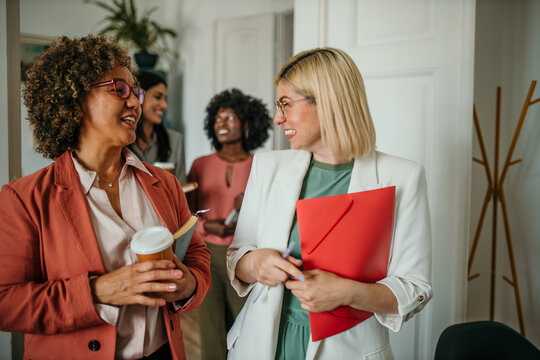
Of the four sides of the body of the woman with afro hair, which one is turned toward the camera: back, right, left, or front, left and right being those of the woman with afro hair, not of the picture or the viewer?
front

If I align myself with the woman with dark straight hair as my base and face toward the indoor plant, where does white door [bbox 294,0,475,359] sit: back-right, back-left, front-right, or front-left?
back-right

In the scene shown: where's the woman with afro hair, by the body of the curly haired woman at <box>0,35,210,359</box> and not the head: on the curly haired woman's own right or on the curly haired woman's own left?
on the curly haired woman's own left

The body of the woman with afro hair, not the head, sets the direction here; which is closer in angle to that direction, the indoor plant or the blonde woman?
the blonde woman

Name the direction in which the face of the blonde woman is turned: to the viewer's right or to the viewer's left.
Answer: to the viewer's left

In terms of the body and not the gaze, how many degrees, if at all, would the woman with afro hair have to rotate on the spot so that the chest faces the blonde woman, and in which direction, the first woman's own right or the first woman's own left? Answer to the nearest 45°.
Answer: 0° — they already face them

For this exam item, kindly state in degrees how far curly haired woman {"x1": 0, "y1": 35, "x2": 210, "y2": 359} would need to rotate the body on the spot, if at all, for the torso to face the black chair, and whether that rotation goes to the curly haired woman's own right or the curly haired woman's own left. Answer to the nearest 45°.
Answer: approximately 45° to the curly haired woman's own left

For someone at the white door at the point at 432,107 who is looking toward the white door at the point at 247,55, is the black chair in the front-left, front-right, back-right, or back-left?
back-left

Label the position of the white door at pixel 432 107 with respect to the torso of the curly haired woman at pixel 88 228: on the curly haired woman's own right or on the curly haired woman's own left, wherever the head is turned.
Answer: on the curly haired woman's own left

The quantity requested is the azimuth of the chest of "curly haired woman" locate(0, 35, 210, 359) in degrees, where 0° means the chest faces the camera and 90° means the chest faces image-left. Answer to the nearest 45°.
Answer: approximately 315°

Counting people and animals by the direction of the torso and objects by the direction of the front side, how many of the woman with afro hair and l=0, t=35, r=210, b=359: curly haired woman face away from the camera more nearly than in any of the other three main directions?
0

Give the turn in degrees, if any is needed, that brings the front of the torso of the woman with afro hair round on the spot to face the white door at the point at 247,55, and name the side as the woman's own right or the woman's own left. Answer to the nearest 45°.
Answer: approximately 180°

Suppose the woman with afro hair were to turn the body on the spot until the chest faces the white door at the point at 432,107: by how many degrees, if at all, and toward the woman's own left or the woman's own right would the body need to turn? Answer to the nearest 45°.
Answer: approximately 45° to the woman's own left

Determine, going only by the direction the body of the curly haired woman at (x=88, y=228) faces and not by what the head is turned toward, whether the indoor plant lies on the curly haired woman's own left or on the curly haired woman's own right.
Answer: on the curly haired woman's own left
